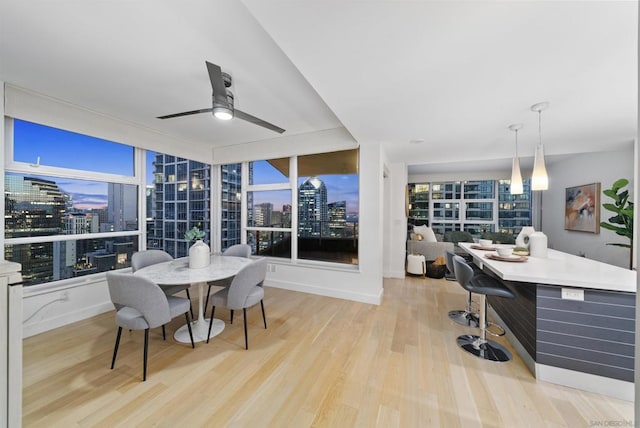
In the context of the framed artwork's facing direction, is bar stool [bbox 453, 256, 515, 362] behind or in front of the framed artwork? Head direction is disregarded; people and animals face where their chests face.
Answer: in front

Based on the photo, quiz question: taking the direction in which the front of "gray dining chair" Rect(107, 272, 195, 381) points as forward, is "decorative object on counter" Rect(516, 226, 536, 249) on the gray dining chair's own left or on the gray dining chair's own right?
on the gray dining chair's own right

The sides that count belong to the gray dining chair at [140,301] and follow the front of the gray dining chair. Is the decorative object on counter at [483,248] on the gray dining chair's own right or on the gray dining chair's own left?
on the gray dining chair's own right

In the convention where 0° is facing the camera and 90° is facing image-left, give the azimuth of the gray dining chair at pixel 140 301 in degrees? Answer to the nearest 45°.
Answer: approximately 225°

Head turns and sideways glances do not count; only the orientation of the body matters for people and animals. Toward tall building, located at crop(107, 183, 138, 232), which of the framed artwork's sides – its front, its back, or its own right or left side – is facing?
front

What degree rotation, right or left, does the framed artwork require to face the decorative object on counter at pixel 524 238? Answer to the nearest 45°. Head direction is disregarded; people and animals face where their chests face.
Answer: approximately 45° to its left

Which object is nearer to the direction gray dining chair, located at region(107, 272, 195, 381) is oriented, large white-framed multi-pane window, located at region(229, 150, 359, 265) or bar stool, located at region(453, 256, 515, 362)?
the large white-framed multi-pane window

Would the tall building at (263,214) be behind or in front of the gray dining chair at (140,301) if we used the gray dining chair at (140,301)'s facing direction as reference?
in front

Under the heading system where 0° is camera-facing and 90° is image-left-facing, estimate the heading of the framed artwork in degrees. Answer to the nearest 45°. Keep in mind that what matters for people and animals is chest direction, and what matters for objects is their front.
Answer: approximately 45°

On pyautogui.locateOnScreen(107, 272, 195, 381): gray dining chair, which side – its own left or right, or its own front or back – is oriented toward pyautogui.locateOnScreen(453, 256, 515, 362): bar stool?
right

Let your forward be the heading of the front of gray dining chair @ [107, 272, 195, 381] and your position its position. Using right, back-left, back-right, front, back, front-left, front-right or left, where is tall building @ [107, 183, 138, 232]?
front-left

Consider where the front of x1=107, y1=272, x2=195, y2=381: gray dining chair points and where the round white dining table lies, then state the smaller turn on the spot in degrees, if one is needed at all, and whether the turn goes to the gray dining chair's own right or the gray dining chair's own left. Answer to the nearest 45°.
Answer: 0° — it already faces it

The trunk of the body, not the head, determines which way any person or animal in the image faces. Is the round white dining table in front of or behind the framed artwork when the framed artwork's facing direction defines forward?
in front

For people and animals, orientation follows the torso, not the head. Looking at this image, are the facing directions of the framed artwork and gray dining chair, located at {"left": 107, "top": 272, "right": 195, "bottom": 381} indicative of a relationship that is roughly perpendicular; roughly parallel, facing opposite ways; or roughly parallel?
roughly perpendicular
